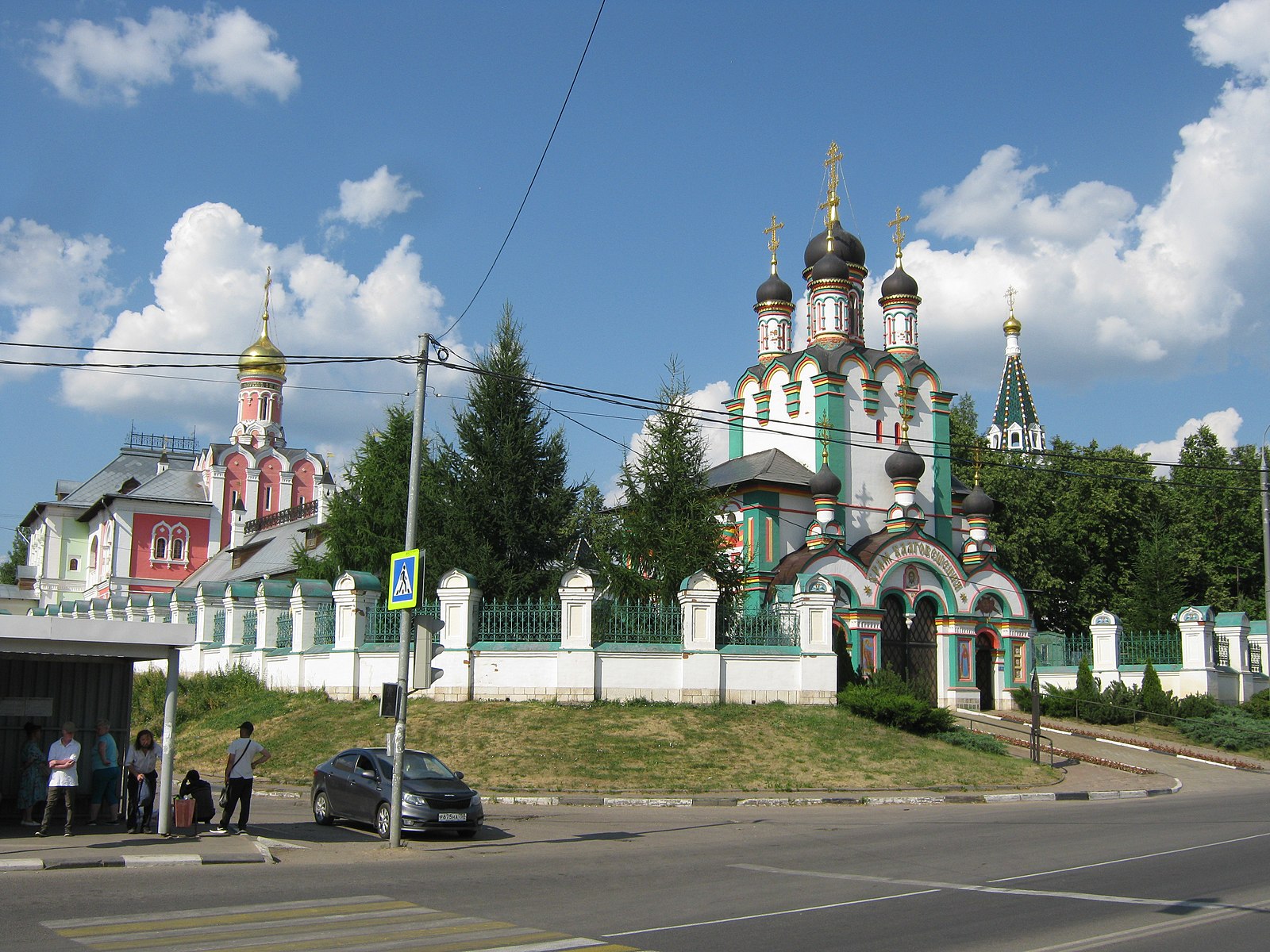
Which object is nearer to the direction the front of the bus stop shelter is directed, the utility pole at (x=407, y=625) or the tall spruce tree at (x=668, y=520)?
the utility pole

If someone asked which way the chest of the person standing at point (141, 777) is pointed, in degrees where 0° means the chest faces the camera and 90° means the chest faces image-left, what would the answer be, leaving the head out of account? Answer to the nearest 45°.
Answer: approximately 0°

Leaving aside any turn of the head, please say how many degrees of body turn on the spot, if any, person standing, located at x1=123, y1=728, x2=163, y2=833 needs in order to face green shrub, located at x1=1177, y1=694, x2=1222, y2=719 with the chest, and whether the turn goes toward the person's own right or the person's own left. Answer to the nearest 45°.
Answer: approximately 90° to the person's own left

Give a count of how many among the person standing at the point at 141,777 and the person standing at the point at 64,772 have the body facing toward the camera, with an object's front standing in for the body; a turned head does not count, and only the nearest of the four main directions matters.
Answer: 2

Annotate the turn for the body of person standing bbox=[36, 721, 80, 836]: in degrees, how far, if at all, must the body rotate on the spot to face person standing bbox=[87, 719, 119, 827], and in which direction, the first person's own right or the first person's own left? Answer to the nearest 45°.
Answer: approximately 135° to the first person's own left

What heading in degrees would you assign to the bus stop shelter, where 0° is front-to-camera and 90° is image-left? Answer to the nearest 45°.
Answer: approximately 0°

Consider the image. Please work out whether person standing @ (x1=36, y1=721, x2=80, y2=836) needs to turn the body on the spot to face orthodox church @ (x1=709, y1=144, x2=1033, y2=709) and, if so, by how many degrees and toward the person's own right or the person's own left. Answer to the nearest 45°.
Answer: approximately 135° to the person's own left

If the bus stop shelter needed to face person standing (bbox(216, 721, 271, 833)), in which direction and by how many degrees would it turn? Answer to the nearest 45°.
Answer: approximately 45° to its left

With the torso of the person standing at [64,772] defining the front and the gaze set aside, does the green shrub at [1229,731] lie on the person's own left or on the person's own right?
on the person's own left
